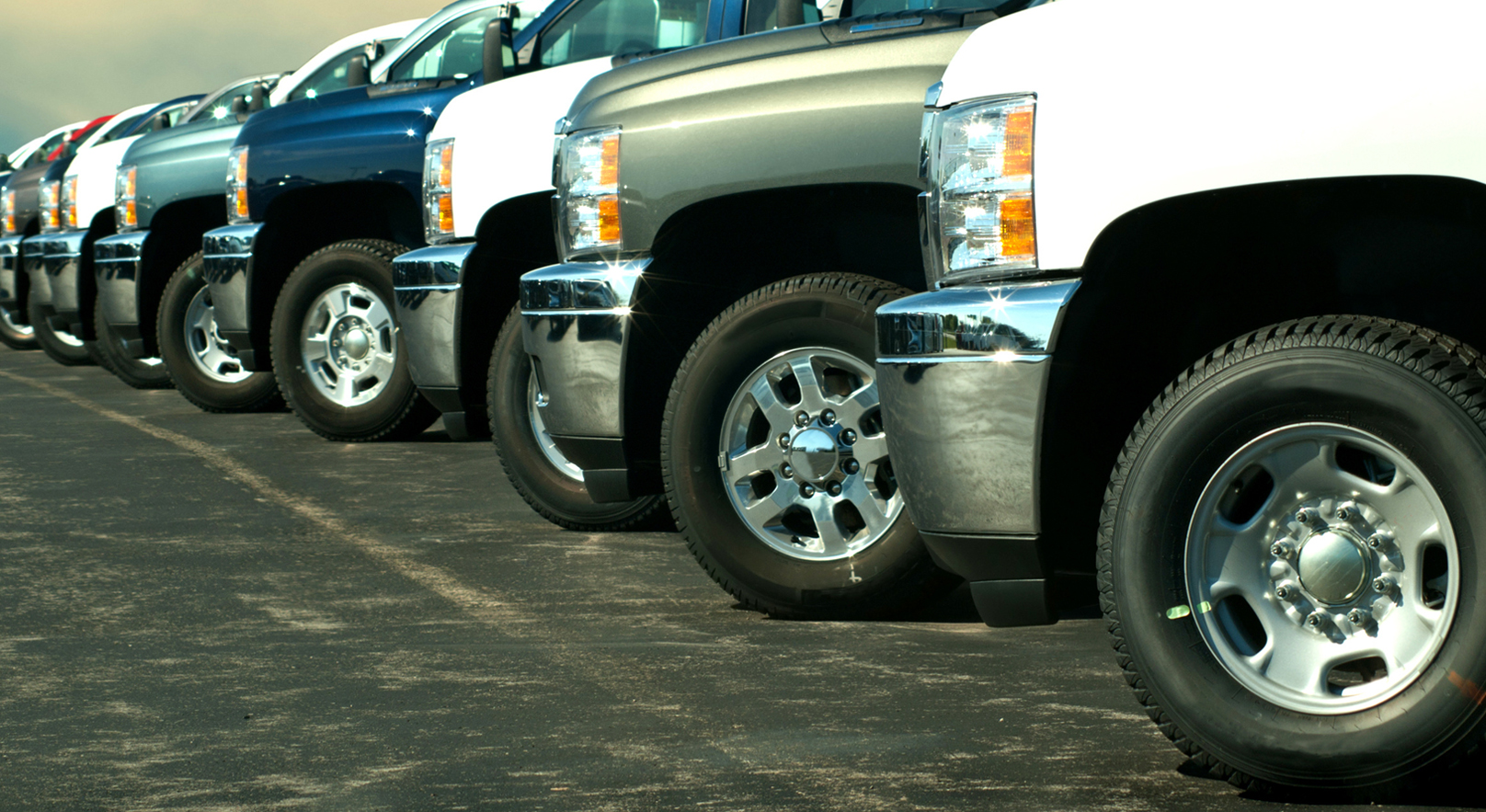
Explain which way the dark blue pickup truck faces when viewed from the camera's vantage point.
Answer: facing to the left of the viewer

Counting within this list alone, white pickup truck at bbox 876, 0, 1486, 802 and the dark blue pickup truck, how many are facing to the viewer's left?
2

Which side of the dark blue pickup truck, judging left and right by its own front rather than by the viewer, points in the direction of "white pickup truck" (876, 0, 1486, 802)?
left

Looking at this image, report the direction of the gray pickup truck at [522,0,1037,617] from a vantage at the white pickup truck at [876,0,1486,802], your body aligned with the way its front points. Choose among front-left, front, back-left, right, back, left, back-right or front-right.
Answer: front-right

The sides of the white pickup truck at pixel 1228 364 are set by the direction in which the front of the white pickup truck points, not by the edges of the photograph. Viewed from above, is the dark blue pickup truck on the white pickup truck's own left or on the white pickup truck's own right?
on the white pickup truck's own right

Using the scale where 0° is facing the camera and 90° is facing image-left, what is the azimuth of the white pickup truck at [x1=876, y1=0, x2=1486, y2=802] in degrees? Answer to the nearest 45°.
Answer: approximately 90°
